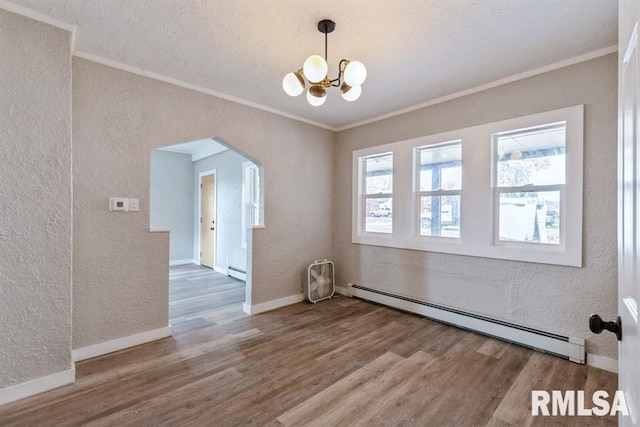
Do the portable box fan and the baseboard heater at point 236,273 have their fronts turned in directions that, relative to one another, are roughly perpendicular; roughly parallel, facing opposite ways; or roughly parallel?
roughly perpendicular

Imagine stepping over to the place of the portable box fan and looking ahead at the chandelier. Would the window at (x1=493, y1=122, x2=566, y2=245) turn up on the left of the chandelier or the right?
left

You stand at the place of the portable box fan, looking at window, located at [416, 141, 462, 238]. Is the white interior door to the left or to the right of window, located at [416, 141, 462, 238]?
right

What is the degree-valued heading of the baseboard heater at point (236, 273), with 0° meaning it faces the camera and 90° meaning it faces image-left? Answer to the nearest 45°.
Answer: approximately 45°

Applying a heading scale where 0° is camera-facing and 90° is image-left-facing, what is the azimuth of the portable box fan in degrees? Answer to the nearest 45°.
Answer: approximately 315°

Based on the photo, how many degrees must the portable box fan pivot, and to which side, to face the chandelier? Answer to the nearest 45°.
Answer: approximately 45° to its right

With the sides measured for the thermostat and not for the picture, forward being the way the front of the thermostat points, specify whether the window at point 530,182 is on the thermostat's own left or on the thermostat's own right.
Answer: on the thermostat's own left

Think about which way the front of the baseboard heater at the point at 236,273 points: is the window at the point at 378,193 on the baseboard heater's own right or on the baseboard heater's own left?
on the baseboard heater's own left

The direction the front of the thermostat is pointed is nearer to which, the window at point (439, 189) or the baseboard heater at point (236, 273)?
the window
